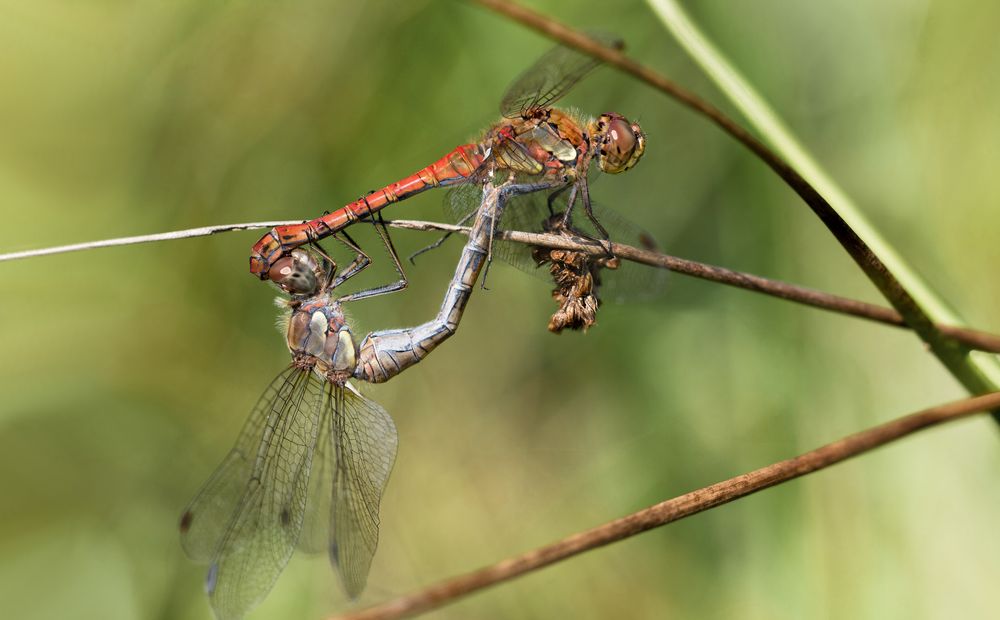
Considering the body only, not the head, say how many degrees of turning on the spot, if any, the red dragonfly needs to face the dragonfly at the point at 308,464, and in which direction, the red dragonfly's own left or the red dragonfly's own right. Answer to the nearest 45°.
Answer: approximately 135° to the red dragonfly's own left

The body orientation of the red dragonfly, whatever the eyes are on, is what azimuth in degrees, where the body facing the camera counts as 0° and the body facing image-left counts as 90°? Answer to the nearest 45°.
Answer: approximately 270°
